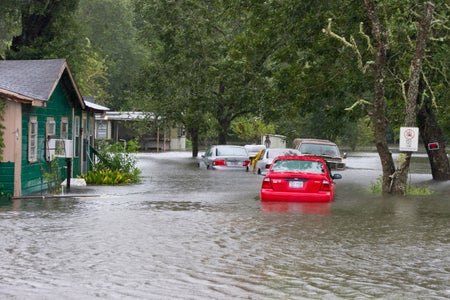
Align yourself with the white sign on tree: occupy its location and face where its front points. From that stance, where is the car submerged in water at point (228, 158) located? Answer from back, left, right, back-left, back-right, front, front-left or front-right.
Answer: back-right

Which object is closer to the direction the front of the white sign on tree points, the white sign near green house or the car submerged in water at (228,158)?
the white sign near green house

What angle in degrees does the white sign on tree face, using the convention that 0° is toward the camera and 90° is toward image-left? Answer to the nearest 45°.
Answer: approximately 0°

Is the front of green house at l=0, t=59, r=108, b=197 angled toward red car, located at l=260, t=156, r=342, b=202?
yes

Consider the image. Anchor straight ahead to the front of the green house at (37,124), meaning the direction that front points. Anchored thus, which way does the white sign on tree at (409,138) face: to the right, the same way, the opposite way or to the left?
to the right

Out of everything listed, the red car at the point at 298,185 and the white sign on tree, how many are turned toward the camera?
1

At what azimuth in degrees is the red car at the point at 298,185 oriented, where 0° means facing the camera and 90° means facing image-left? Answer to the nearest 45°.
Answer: approximately 180°

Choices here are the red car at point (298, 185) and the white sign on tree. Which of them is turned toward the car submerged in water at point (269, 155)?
the red car

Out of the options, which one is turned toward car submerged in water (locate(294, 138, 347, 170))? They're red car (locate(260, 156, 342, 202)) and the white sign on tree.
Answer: the red car

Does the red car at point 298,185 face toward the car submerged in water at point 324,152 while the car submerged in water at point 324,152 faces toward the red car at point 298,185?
yes

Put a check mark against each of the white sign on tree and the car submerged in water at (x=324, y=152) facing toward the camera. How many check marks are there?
2

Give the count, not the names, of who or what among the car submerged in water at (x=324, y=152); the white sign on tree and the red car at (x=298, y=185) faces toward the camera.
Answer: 2

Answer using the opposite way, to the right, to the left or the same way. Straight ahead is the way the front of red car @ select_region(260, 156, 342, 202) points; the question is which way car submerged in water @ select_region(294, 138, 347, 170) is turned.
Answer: the opposite way

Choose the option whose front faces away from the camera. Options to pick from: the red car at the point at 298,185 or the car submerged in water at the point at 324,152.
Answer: the red car

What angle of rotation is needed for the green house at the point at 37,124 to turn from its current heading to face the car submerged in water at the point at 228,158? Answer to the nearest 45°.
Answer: approximately 90° to its left

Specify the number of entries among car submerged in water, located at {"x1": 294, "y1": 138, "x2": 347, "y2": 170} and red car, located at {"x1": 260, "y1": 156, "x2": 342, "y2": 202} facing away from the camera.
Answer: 1
